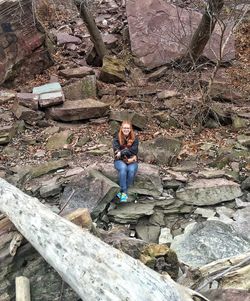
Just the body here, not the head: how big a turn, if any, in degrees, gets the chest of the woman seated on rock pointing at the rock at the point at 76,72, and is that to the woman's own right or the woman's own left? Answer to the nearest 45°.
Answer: approximately 180°

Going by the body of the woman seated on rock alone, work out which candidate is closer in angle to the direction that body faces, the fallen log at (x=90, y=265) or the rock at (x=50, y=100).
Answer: the fallen log

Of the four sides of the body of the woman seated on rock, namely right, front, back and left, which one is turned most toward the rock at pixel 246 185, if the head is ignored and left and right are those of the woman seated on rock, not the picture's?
left

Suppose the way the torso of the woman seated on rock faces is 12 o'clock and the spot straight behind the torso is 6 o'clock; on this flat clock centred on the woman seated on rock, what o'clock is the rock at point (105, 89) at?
The rock is roughly at 6 o'clock from the woman seated on rock.

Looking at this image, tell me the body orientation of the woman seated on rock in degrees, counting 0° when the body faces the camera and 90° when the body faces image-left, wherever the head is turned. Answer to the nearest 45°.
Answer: approximately 0°

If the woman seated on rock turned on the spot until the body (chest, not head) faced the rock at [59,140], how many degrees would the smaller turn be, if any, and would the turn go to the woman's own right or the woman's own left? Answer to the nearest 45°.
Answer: approximately 135° to the woman's own right

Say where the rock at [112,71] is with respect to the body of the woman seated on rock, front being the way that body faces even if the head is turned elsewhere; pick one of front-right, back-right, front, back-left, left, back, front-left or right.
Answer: back

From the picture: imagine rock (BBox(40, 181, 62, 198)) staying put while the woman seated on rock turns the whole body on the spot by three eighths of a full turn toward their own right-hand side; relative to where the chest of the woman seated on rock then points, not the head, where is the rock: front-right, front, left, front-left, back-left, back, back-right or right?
front-left

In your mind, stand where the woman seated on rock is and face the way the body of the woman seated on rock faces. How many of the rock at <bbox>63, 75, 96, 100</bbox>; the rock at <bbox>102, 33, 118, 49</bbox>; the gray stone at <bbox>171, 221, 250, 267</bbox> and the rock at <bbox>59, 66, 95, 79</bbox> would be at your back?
3
